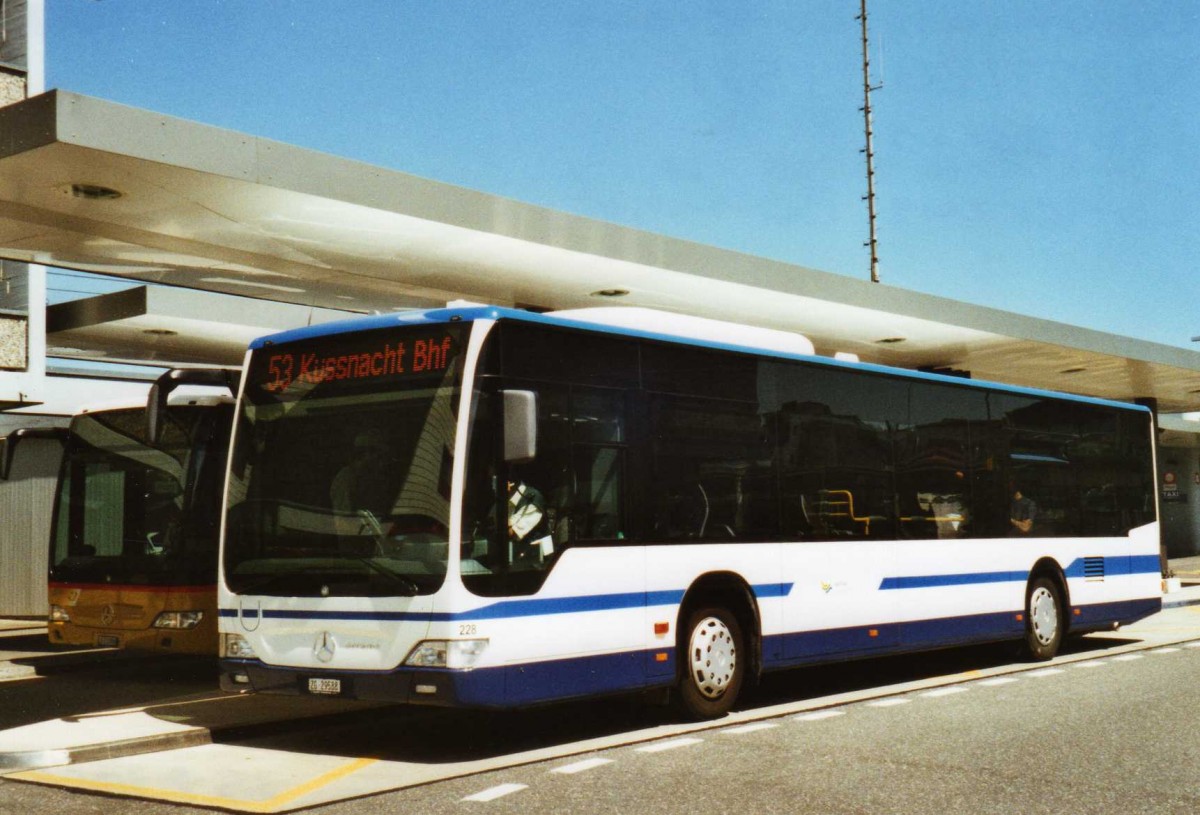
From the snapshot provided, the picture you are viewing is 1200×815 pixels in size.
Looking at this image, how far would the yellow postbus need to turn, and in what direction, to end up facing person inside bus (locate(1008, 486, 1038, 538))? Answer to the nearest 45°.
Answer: approximately 135° to its left

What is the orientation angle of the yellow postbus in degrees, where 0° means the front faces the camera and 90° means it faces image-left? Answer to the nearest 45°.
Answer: approximately 45°

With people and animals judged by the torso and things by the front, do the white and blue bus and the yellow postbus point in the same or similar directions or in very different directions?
same or similar directions

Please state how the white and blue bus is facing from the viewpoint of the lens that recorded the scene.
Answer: facing the viewer and to the left of the viewer

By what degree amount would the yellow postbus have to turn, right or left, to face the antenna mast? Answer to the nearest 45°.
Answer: approximately 180°

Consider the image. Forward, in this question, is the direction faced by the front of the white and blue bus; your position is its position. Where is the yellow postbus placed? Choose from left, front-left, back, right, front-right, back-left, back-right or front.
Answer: right

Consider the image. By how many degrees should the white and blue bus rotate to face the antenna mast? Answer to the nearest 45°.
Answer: approximately 135° to its right

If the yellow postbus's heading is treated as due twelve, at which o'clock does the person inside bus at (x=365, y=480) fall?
The person inside bus is roughly at 10 o'clock from the yellow postbus.

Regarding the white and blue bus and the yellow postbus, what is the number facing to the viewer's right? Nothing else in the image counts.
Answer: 0

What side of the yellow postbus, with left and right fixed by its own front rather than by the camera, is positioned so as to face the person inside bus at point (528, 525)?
left
